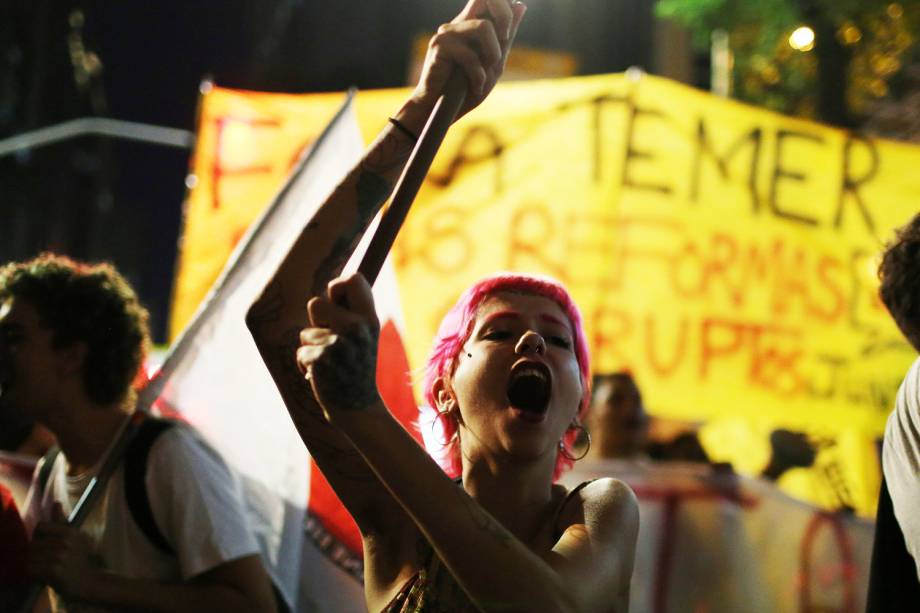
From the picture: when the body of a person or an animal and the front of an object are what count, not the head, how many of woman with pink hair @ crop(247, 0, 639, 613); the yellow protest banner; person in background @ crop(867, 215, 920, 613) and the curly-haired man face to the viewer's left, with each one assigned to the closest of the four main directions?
1

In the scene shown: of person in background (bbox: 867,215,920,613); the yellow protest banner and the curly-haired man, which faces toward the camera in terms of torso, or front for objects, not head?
the yellow protest banner

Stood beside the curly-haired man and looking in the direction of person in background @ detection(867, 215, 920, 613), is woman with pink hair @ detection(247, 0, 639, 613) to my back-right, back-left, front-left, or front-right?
front-right

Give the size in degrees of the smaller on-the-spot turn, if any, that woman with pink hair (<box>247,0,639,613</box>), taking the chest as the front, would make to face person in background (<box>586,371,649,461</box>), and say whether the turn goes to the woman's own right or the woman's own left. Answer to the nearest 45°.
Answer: approximately 180°

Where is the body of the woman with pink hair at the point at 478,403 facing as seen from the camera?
toward the camera
